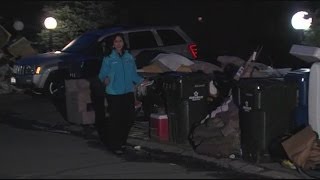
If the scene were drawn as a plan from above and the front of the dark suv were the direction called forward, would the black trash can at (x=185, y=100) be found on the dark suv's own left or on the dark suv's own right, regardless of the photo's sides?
on the dark suv's own left

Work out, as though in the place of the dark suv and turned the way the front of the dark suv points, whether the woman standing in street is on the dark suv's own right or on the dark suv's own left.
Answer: on the dark suv's own left

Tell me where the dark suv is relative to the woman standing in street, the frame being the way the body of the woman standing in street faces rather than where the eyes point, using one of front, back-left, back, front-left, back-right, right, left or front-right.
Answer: back

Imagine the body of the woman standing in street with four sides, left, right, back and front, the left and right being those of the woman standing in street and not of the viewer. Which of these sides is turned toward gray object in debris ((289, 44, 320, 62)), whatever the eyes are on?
left

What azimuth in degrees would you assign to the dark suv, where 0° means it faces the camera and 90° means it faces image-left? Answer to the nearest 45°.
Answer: approximately 45°

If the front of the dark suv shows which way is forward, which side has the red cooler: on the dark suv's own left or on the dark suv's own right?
on the dark suv's own left

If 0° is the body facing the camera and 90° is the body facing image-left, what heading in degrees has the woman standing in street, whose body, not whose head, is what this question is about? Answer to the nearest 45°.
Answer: approximately 0°

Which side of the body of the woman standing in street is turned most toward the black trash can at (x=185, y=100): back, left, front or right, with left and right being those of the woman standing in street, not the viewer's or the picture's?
left

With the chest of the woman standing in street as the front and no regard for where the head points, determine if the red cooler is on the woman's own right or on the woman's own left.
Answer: on the woman's own left
